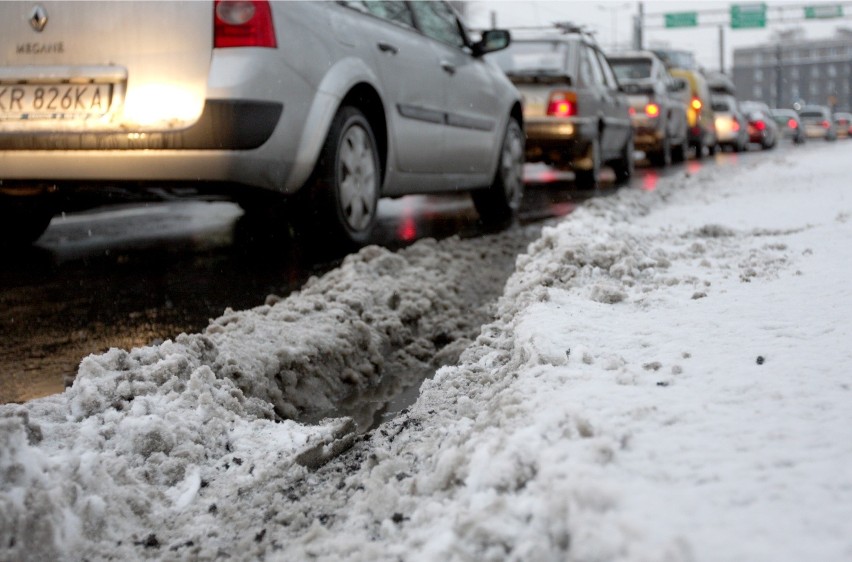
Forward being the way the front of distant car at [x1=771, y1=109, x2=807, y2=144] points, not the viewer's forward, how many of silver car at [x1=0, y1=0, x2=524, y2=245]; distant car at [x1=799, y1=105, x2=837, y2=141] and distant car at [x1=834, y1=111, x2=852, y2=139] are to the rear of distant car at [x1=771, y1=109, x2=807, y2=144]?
1

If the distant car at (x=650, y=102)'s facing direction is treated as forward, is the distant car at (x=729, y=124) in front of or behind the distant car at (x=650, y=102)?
in front

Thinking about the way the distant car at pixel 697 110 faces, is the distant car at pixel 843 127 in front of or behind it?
in front

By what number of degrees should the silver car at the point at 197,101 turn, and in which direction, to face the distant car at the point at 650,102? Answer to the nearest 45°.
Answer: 0° — it already faces it

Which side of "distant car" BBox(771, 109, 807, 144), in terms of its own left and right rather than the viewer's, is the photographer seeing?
back

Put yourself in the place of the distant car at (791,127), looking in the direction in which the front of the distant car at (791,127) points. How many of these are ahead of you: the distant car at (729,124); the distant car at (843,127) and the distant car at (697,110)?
1

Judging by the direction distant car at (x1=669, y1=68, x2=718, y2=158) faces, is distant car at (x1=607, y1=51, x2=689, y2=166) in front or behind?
behind

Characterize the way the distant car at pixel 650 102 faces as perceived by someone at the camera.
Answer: facing away from the viewer and to the right of the viewer

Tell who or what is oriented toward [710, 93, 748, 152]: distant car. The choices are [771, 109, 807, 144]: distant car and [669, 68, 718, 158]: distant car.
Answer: [669, 68, 718, 158]: distant car

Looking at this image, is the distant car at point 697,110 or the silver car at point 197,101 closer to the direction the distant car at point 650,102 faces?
the distant car

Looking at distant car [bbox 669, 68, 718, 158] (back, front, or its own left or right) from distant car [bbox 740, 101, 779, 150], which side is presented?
front

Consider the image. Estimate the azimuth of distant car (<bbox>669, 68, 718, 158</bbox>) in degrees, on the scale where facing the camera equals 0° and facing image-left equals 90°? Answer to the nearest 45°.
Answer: approximately 180°

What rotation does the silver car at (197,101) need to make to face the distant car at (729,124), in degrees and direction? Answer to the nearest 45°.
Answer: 0° — it already faces it

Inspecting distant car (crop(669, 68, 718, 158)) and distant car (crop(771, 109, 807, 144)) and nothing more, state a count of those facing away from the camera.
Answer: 2
